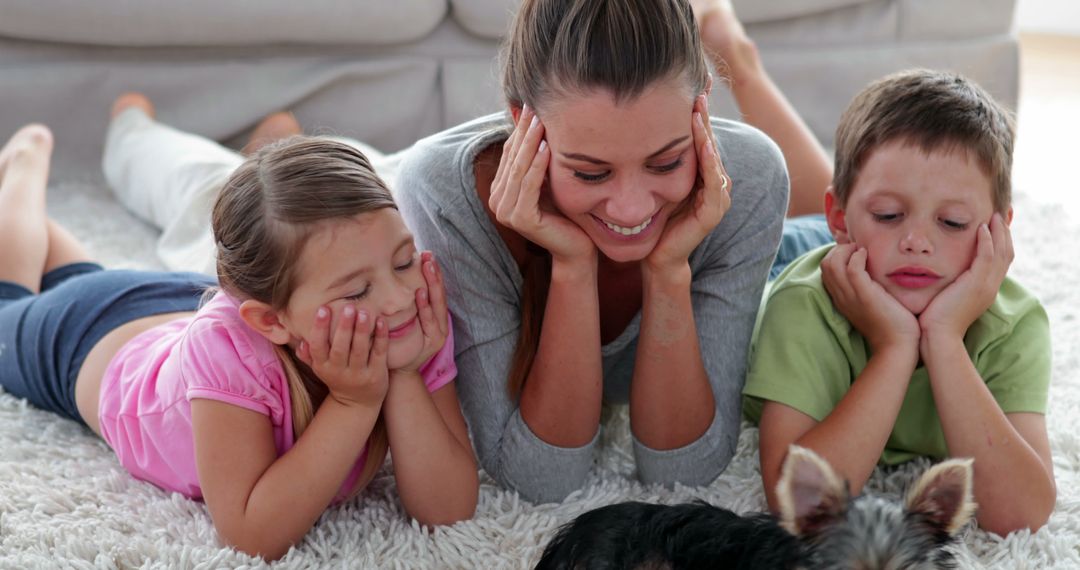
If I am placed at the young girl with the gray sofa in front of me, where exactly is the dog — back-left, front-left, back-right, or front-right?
back-right

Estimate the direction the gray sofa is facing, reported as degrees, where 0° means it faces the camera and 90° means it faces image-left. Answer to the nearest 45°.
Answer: approximately 0°

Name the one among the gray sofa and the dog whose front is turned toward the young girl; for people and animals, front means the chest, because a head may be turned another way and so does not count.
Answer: the gray sofa

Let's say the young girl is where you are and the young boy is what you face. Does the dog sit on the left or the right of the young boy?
right

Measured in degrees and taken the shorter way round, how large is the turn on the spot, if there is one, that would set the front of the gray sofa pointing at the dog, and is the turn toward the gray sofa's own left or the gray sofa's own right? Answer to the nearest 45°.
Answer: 0° — it already faces it

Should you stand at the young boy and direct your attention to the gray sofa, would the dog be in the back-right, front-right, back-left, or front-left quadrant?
back-left
